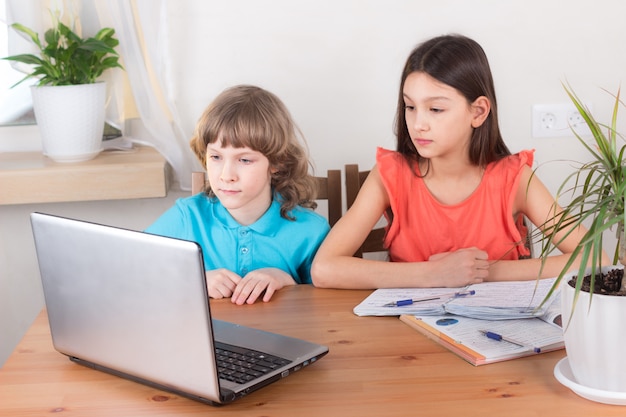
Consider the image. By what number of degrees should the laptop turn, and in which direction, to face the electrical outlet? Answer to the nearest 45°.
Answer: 0° — it already faces it

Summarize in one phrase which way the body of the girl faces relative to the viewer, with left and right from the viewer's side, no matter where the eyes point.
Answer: facing the viewer

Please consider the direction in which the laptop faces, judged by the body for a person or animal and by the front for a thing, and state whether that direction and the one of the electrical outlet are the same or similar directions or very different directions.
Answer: very different directions

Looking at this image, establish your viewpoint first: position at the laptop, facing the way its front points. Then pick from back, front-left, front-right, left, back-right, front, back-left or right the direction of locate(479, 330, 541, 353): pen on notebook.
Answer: front-right

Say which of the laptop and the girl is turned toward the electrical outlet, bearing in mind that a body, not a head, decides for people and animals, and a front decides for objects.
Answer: the laptop

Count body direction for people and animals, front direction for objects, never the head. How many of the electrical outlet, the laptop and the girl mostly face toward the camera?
2

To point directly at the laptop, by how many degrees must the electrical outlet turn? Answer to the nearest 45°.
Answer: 0° — it already faces it

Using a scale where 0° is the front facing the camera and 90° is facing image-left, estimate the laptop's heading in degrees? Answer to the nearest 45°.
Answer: approximately 225°

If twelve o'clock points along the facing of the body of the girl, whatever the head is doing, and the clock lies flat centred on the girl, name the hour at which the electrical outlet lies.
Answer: The electrical outlet is roughly at 7 o'clock from the girl.

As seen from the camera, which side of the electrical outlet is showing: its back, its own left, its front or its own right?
front

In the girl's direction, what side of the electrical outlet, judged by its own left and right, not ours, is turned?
front

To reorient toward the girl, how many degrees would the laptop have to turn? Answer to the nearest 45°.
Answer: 0° — it already faces them

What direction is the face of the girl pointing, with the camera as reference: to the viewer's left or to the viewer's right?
to the viewer's left

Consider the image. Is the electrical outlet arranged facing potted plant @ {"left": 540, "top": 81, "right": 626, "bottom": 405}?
yes
